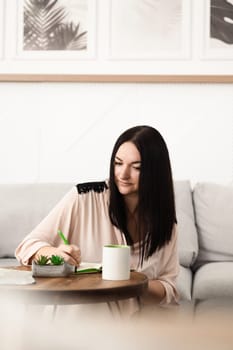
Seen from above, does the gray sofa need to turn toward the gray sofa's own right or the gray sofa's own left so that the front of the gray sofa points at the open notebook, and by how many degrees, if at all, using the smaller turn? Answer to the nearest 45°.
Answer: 0° — it already faces it

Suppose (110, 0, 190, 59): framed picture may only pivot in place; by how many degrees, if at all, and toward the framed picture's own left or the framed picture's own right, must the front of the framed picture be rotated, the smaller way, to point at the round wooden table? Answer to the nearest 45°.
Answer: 0° — it already faces it

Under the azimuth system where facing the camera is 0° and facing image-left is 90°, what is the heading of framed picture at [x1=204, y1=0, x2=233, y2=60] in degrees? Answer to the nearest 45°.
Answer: approximately 0°

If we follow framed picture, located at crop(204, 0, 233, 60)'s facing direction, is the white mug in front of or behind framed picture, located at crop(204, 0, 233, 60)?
in front

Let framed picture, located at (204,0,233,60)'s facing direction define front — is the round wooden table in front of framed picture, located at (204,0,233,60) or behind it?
in front

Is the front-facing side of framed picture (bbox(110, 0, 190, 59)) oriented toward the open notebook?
yes

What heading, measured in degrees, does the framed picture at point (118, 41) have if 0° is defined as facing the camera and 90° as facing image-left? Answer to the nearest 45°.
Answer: approximately 0°
